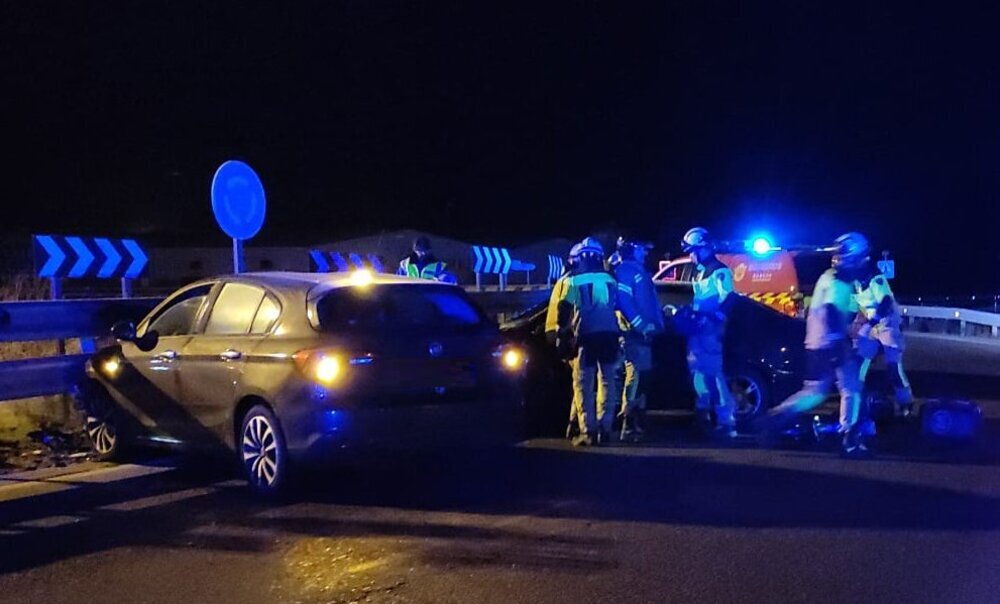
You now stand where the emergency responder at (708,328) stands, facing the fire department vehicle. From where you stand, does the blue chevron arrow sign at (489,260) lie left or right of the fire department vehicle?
left

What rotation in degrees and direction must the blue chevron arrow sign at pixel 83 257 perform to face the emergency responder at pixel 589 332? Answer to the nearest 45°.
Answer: approximately 45° to its left

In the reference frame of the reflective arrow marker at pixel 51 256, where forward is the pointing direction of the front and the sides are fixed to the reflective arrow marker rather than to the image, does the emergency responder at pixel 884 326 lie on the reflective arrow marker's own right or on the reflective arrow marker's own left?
on the reflective arrow marker's own left

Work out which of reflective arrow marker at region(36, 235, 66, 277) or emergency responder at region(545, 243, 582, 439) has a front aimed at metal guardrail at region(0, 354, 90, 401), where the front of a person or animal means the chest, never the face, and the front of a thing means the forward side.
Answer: the reflective arrow marker

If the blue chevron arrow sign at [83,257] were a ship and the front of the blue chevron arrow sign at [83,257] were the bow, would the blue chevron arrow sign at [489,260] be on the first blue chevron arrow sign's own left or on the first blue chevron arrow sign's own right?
on the first blue chevron arrow sign's own left
